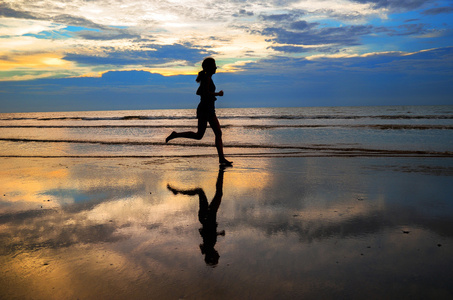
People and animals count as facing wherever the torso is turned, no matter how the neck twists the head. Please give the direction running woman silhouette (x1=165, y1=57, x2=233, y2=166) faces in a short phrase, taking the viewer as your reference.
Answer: facing to the right of the viewer
